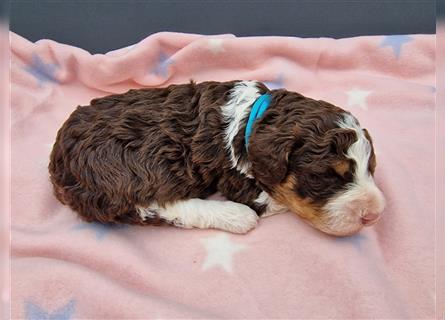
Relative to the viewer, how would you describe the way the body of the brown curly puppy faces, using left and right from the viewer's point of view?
facing to the right of the viewer
